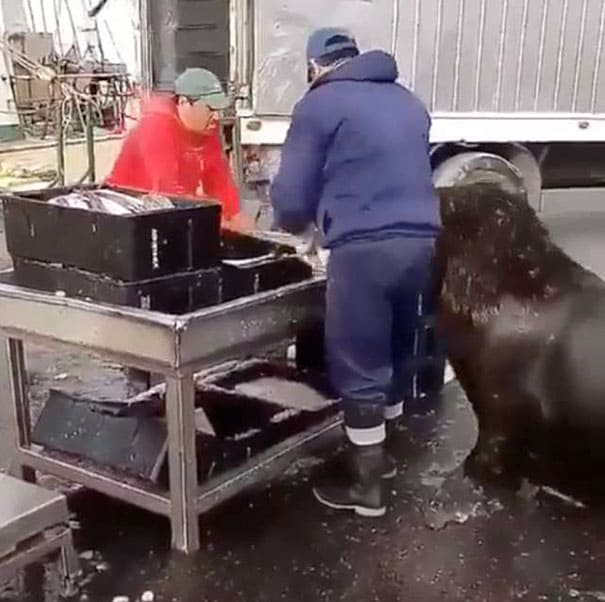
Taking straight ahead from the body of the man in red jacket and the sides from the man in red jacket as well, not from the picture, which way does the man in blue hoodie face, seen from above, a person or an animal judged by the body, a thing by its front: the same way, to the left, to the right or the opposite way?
the opposite way

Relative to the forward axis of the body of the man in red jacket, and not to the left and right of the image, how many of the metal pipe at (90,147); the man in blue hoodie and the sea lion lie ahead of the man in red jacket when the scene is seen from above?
2

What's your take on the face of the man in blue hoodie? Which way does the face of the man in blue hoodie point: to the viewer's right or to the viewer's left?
to the viewer's left

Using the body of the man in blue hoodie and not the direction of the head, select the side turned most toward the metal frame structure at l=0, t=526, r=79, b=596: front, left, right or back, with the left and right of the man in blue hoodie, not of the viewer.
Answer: left

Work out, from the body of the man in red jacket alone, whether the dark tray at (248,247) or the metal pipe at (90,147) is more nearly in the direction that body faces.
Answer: the dark tray

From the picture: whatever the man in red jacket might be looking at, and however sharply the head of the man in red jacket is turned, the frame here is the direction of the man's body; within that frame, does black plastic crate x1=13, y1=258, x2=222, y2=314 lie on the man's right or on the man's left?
on the man's right

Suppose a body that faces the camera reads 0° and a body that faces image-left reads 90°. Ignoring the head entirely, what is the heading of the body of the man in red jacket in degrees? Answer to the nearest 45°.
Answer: approximately 315°

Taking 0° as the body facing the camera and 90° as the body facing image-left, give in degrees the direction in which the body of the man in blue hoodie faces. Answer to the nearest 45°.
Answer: approximately 135°

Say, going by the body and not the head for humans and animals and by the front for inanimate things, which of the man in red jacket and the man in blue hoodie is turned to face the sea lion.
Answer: the man in red jacket

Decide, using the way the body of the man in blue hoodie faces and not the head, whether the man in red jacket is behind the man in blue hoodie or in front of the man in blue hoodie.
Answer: in front

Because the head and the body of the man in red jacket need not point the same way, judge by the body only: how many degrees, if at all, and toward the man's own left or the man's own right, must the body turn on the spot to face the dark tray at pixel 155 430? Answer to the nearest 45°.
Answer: approximately 45° to the man's own right

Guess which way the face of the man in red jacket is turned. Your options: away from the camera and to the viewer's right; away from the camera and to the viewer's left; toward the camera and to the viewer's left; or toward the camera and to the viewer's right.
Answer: toward the camera and to the viewer's right

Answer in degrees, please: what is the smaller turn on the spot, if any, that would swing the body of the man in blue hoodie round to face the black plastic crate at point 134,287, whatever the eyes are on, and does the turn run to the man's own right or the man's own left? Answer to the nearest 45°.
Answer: approximately 45° to the man's own left

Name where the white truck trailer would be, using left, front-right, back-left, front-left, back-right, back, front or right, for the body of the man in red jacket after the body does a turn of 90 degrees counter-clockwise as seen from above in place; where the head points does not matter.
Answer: front
